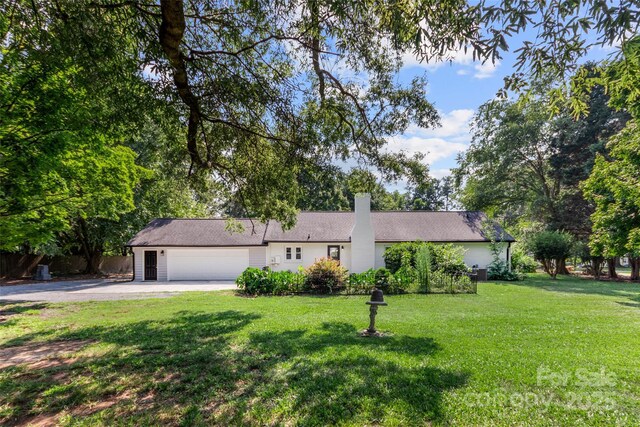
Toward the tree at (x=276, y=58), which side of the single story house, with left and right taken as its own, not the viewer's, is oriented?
front

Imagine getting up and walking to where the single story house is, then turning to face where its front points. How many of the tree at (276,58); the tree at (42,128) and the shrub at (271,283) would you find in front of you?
3

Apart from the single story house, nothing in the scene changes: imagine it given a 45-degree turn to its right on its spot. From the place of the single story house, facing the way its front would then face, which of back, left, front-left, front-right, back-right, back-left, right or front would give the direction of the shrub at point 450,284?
left

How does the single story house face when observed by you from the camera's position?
facing the viewer

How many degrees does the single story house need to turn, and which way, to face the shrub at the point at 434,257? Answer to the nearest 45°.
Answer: approximately 45° to its left

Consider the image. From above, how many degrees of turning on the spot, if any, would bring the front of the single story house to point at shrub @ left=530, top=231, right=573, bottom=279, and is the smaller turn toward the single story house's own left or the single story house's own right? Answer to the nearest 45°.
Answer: approximately 90° to the single story house's own left

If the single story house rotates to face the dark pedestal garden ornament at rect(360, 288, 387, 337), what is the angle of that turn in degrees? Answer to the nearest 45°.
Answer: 0° — it already faces it

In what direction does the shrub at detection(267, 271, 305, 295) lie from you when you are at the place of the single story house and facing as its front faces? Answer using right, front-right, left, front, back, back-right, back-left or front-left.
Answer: front

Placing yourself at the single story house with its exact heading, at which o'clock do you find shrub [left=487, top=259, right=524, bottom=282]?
The shrub is roughly at 9 o'clock from the single story house.

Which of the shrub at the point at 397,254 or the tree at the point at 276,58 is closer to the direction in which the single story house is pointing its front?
the tree

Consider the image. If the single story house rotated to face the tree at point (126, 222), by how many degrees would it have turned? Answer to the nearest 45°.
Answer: approximately 90° to its right

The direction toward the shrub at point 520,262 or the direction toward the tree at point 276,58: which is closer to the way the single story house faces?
the tree

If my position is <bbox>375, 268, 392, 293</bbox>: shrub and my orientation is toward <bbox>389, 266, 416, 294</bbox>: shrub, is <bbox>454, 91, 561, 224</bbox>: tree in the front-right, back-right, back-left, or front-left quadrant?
front-left
